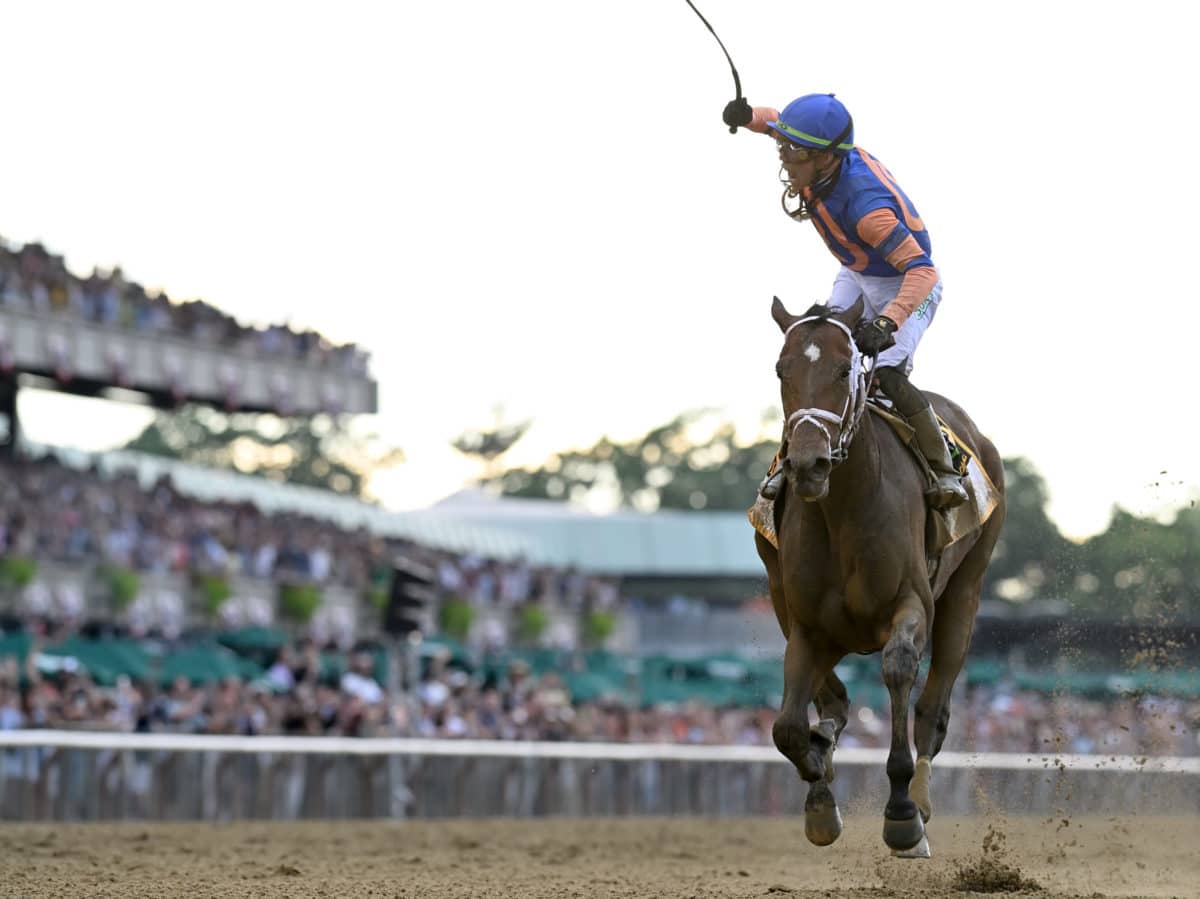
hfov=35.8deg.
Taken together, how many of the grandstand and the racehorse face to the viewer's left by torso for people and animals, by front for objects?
0

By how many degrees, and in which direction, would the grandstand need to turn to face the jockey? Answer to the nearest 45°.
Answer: approximately 45° to its right

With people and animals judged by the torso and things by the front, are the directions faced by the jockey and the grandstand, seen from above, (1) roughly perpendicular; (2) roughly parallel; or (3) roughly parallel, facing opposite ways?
roughly perpendicular

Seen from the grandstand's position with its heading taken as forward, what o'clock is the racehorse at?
The racehorse is roughly at 1 o'clock from the grandstand.

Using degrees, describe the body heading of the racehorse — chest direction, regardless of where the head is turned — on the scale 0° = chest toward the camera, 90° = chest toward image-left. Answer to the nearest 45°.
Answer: approximately 0°

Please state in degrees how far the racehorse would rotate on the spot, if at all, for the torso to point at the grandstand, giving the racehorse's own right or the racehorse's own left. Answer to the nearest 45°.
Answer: approximately 135° to the racehorse's own right

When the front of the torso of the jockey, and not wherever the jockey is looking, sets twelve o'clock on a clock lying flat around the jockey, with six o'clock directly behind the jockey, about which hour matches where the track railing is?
The track railing is roughly at 4 o'clock from the jockey.
